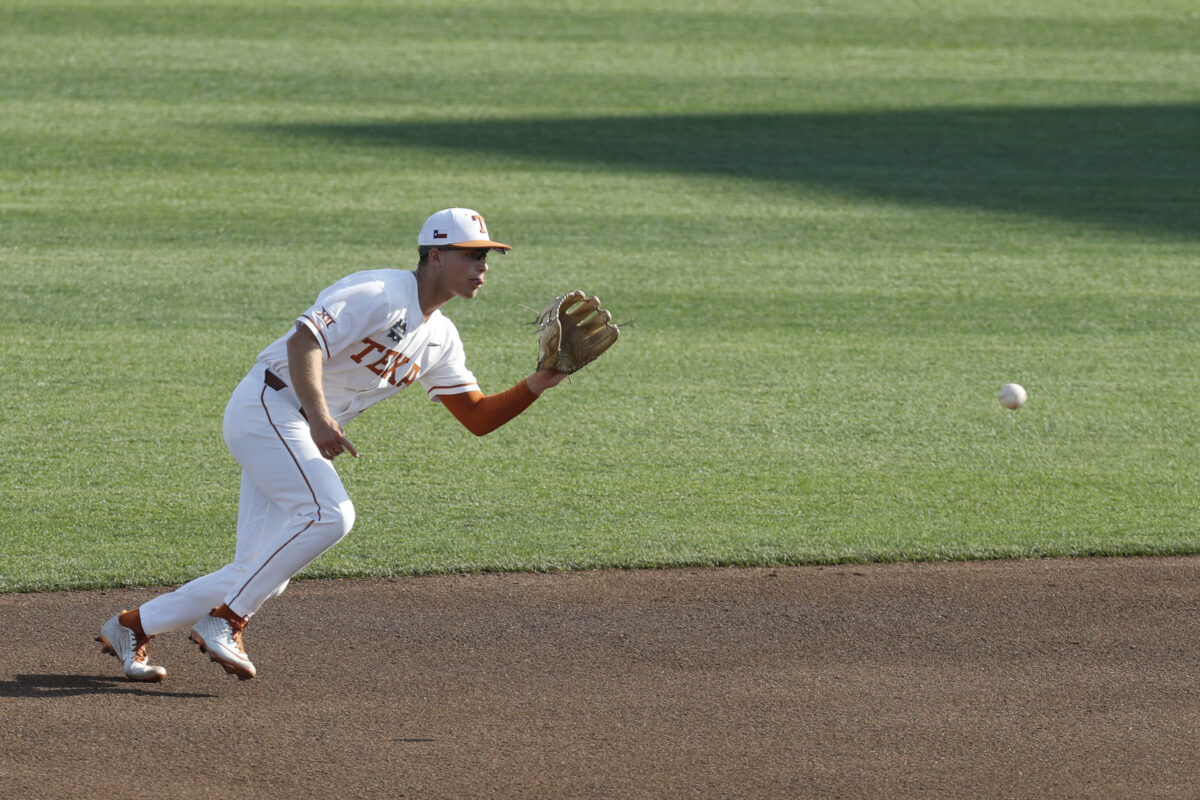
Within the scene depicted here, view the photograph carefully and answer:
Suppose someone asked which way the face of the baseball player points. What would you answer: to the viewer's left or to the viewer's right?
to the viewer's right

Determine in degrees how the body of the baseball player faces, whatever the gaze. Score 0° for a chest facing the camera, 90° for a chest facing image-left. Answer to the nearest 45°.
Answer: approximately 315°
